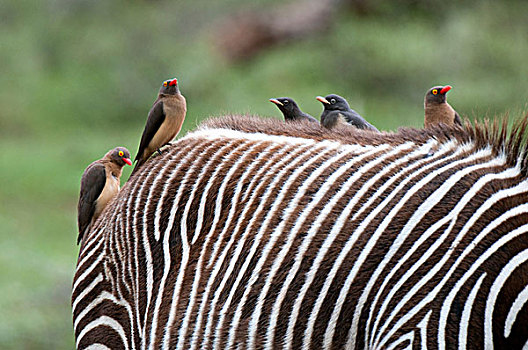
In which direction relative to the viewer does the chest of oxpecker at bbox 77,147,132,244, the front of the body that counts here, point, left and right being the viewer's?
facing to the right of the viewer

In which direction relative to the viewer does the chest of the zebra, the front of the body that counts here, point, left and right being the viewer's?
facing to the right of the viewer

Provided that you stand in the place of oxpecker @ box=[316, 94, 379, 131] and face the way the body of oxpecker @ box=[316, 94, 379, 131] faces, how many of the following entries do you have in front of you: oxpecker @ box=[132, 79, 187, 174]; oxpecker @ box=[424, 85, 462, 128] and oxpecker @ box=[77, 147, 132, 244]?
2

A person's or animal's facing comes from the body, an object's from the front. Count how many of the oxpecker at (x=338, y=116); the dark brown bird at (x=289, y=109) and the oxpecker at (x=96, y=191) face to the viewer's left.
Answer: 2

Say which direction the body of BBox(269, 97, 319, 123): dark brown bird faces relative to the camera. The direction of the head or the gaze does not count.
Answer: to the viewer's left

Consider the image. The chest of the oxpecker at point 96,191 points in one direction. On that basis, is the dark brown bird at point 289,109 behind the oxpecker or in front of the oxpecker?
in front

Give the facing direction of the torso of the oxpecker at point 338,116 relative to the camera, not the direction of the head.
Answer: to the viewer's left

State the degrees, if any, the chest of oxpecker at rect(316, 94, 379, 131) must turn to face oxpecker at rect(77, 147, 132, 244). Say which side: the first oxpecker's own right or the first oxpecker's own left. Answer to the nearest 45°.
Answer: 0° — it already faces it
